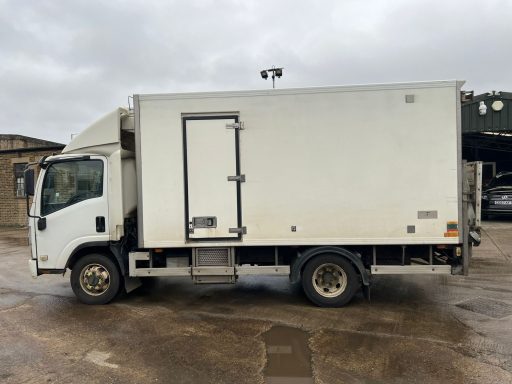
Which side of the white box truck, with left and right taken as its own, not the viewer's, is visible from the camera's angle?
left

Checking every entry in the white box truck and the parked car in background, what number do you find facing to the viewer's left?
1

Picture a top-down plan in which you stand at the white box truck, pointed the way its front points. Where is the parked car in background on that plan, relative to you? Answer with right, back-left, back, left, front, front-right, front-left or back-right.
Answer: back-right

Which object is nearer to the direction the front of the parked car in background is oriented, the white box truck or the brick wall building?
the white box truck

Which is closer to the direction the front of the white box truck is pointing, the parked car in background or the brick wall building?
the brick wall building

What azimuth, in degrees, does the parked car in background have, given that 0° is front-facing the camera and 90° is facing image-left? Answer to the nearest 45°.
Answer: approximately 0°

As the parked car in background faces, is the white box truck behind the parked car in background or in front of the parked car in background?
in front

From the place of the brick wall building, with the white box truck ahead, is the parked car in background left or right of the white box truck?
left

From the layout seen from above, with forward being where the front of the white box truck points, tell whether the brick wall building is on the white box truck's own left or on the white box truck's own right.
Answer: on the white box truck's own right
